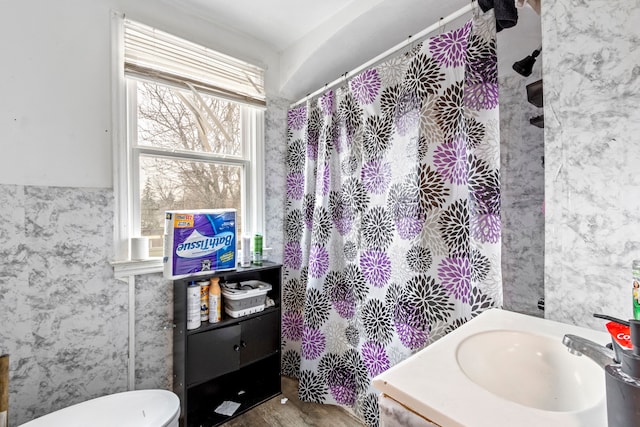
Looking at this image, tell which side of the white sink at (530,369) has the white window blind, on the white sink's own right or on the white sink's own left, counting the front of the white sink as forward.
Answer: on the white sink's own right

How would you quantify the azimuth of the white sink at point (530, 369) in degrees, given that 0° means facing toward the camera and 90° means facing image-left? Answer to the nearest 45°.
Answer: approximately 45°

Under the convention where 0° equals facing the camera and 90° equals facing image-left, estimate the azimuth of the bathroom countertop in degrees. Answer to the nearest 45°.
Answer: approximately 45°

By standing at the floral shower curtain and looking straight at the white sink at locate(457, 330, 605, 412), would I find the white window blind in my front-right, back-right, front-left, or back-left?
back-right

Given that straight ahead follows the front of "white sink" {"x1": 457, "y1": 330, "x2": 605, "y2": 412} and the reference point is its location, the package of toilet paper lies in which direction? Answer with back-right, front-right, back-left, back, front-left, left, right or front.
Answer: front-right

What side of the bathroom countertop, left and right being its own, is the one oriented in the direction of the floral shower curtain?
right

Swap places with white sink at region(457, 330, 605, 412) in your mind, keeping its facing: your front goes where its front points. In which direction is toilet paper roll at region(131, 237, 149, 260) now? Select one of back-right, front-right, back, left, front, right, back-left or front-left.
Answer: front-right

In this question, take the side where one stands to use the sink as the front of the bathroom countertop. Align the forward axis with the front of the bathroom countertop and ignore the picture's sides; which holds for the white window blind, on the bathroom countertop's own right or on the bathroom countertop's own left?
on the bathroom countertop's own right

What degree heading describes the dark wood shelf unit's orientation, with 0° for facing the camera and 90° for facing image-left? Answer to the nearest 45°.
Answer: approximately 315°
